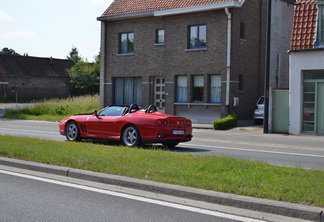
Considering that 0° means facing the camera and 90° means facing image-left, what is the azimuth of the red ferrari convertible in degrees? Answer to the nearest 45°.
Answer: approximately 135°

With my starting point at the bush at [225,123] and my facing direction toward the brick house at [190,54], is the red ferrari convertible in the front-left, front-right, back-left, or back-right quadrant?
back-left

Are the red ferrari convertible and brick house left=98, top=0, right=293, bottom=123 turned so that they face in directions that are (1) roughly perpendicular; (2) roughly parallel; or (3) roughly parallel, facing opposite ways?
roughly perpendicular

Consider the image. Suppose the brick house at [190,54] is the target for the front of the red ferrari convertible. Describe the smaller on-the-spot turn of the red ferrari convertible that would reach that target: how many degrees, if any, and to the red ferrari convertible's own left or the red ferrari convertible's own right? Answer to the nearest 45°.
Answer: approximately 45° to the red ferrari convertible's own right

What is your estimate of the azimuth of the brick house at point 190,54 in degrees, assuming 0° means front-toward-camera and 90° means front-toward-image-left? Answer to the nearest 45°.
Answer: approximately 45°
